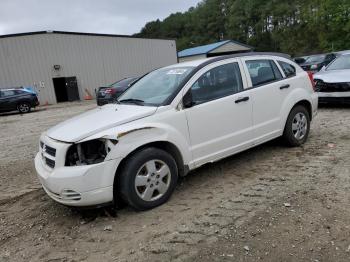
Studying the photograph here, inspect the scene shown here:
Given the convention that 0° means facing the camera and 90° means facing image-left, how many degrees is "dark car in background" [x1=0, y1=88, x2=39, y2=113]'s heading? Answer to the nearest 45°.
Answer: approximately 90°

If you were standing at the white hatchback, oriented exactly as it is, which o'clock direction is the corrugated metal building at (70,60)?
The corrugated metal building is roughly at 4 o'clock from the white hatchback.

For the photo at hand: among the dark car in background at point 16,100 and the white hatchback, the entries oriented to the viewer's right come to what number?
0

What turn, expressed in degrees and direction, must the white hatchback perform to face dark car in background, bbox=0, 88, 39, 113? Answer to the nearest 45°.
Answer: approximately 90° to its right

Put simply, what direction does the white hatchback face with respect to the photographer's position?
facing the viewer and to the left of the viewer

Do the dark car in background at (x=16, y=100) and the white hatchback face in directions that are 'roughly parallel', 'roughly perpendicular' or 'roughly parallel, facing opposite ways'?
roughly parallel

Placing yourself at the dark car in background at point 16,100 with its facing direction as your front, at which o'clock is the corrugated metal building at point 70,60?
The corrugated metal building is roughly at 4 o'clock from the dark car in background.

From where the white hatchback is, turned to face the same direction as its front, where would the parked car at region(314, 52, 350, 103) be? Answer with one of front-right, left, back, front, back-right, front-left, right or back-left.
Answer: back

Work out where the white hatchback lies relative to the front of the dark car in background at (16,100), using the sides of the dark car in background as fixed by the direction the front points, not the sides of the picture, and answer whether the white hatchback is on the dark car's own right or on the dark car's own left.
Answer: on the dark car's own left
